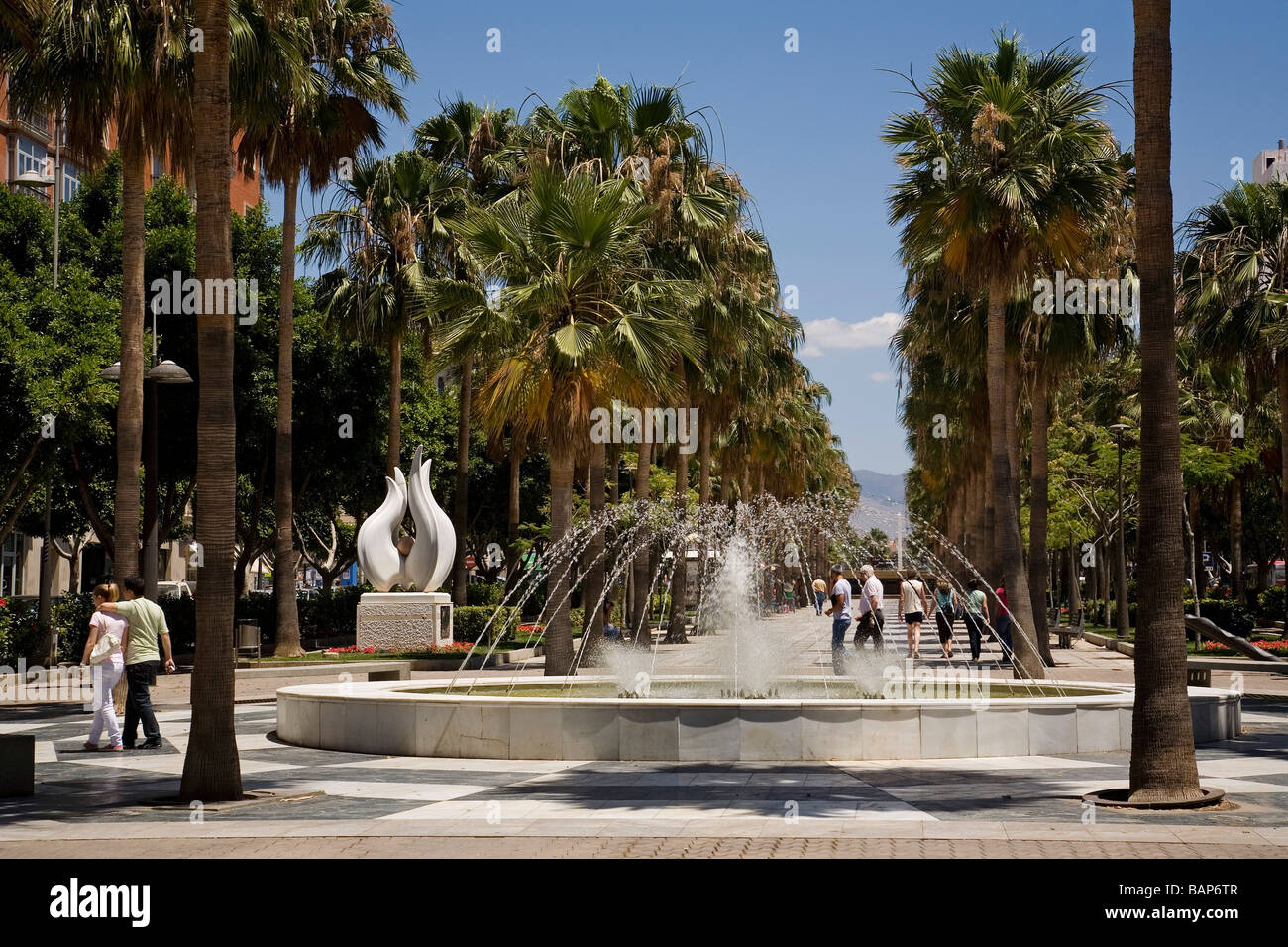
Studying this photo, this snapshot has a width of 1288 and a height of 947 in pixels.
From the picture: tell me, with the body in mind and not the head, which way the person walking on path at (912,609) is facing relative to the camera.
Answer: away from the camera

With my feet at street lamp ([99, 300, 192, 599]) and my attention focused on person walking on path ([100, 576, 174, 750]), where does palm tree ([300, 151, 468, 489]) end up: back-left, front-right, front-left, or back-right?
back-left

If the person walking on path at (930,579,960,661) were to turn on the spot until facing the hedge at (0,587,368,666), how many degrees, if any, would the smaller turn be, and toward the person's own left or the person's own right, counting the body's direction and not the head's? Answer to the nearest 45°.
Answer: approximately 90° to the person's own left

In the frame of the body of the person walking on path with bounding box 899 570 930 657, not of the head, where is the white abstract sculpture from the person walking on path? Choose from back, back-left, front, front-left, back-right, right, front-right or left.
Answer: left

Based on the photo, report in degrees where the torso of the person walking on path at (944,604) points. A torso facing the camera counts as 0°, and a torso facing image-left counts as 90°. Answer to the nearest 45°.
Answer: approximately 180°

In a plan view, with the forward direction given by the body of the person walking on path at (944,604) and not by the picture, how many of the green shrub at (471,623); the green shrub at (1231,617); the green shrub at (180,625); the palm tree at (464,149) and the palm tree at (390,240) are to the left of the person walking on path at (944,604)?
4
